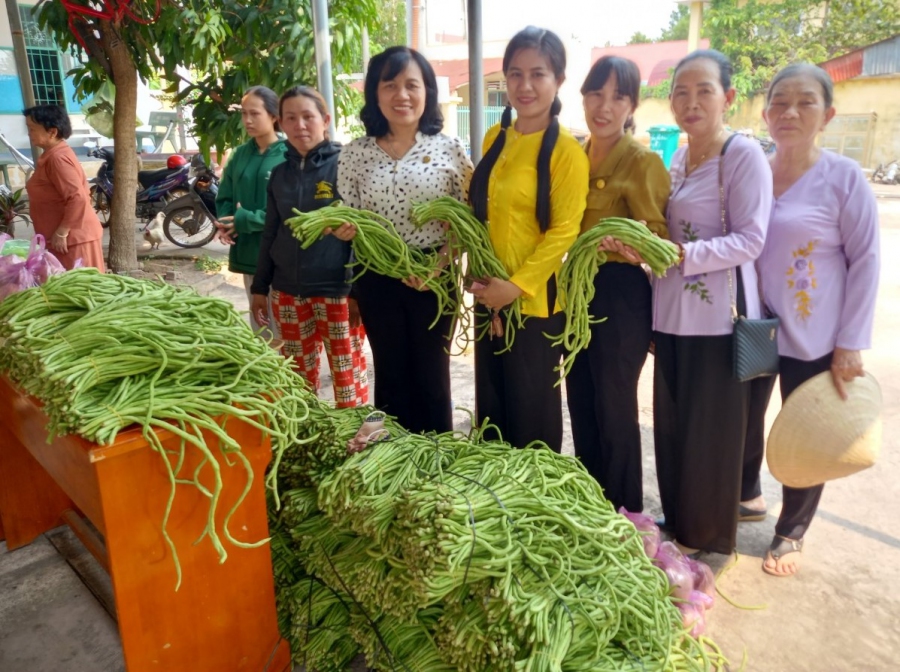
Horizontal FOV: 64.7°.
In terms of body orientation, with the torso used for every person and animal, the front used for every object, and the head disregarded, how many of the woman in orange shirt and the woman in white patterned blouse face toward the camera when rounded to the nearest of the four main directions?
1

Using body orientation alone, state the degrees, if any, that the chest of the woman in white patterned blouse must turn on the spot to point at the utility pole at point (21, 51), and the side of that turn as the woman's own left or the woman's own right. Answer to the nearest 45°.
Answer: approximately 135° to the woman's own right

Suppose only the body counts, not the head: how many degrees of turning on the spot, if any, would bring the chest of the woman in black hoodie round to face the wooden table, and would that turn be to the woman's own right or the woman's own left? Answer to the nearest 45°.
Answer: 0° — they already face it

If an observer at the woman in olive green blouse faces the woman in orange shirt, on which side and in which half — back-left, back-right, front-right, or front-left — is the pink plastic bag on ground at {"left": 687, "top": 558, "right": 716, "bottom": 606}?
back-left

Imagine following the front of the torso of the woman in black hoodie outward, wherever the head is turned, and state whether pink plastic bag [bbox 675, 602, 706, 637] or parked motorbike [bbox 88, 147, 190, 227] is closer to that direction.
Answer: the pink plastic bag

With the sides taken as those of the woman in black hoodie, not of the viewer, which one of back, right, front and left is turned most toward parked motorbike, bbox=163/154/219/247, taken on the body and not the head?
back

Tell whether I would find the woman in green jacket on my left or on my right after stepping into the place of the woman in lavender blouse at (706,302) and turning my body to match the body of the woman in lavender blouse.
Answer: on my right

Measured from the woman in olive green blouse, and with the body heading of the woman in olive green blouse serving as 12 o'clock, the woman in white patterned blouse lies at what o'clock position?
The woman in white patterned blouse is roughly at 2 o'clock from the woman in olive green blouse.
